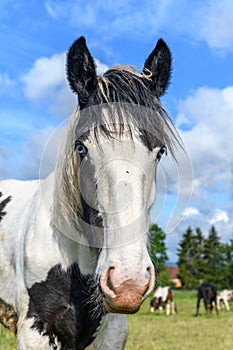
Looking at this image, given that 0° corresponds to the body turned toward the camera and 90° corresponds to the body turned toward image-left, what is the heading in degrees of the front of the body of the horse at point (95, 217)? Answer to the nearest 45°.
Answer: approximately 315°

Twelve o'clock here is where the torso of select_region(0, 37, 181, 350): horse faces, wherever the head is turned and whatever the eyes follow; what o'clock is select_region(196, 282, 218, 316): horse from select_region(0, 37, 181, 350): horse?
select_region(196, 282, 218, 316): horse is roughly at 8 o'clock from select_region(0, 37, 181, 350): horse.
